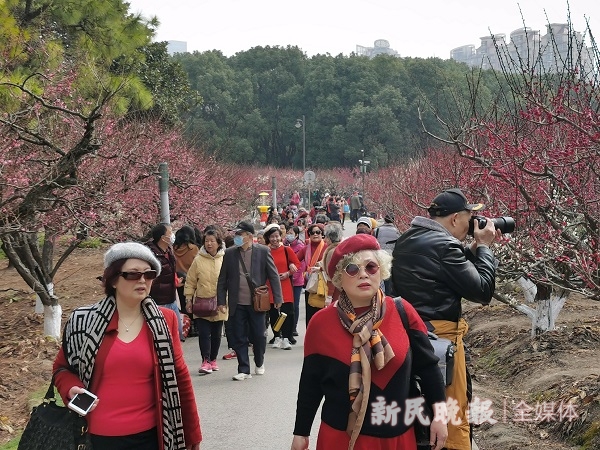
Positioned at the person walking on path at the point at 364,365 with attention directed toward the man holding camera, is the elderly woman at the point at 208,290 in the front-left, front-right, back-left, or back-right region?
front-left

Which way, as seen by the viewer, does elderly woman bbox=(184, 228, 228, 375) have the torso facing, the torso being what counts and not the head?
toward the camera

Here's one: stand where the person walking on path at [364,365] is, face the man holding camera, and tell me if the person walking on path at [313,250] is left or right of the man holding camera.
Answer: left

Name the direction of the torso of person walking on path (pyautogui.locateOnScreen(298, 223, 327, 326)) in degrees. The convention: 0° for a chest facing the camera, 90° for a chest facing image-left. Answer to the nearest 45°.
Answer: approximately 0°

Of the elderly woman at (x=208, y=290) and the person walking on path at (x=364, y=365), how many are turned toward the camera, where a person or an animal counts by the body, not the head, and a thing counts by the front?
2

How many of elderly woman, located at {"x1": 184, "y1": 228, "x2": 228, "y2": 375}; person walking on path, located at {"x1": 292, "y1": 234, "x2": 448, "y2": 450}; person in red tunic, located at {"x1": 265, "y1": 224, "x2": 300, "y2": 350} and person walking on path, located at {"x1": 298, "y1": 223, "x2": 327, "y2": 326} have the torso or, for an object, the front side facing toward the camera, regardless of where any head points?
4

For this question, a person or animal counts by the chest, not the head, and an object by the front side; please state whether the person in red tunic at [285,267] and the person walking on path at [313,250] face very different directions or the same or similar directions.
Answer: same or similar directions

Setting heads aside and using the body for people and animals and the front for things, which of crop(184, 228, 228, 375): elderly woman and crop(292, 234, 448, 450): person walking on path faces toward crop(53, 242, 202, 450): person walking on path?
the elderly woman

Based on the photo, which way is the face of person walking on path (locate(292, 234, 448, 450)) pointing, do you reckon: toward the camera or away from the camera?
toward the camera

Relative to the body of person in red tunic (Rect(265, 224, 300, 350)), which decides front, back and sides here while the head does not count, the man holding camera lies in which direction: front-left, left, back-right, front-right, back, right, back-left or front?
front

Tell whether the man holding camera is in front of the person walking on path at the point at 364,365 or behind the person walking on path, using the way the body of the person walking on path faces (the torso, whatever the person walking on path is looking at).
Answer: behind

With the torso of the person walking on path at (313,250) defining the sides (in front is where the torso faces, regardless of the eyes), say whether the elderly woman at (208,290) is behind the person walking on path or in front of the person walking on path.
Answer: in front

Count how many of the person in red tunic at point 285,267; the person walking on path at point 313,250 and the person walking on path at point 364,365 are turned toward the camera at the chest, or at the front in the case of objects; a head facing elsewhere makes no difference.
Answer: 3

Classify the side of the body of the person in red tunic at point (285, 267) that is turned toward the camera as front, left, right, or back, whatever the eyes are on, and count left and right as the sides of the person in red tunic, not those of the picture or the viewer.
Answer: front
